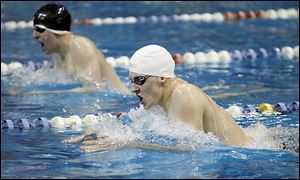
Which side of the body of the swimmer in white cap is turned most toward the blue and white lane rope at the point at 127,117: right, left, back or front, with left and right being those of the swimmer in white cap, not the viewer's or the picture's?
right

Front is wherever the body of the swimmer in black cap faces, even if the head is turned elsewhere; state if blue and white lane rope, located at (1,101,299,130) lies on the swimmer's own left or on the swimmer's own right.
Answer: on the swimmer's own left

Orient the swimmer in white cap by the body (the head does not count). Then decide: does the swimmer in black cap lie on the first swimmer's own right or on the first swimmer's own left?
on the first swimmer's own right

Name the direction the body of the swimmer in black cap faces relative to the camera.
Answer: to the viewer's left

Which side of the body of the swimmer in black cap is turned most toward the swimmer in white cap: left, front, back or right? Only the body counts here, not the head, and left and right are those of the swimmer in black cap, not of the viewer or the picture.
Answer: left

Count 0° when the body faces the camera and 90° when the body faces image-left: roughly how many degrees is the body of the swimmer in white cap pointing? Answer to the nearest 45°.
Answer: approximately 90°

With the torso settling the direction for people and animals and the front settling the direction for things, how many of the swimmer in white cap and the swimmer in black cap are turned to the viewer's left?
2
